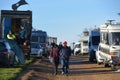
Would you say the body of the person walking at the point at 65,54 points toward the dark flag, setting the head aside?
no

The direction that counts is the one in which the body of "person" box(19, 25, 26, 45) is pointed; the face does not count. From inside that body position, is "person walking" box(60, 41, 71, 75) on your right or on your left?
on your left

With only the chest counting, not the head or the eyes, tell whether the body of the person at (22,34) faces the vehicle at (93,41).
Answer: no

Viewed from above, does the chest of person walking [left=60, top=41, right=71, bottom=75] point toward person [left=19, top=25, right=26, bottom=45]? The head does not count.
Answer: no

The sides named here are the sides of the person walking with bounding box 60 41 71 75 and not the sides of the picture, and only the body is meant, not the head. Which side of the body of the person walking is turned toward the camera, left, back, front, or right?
front
